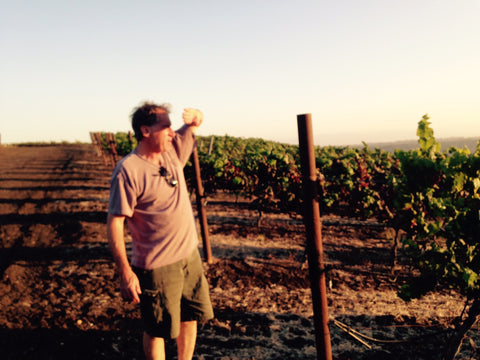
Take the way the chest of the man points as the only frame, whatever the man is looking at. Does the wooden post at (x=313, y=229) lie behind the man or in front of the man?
in front

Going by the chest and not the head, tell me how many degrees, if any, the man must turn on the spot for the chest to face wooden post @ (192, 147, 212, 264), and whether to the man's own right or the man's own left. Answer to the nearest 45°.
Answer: approximately 135° to the man's own left

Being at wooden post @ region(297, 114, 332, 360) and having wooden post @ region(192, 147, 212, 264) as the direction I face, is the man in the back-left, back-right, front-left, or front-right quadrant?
front-left

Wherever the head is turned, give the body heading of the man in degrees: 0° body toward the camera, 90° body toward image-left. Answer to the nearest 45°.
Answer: approximately 315°

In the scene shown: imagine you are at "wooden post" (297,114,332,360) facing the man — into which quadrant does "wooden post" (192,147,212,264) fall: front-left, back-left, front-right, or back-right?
front-right

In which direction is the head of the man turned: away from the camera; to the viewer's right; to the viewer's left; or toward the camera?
to the viewer's right
